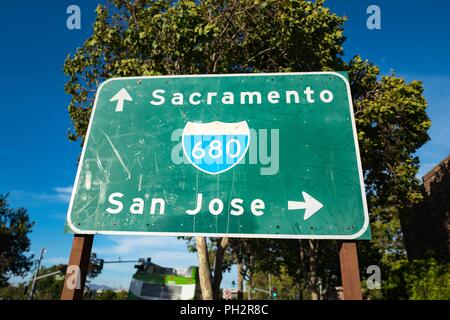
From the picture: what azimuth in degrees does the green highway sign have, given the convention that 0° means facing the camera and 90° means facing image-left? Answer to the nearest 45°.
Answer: approximately 0°

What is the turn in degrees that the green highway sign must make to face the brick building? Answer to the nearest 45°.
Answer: approximately 135° to its left

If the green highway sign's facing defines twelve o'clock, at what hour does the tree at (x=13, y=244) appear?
The tree is roughly at 5 o'clock from the green highway sign.
